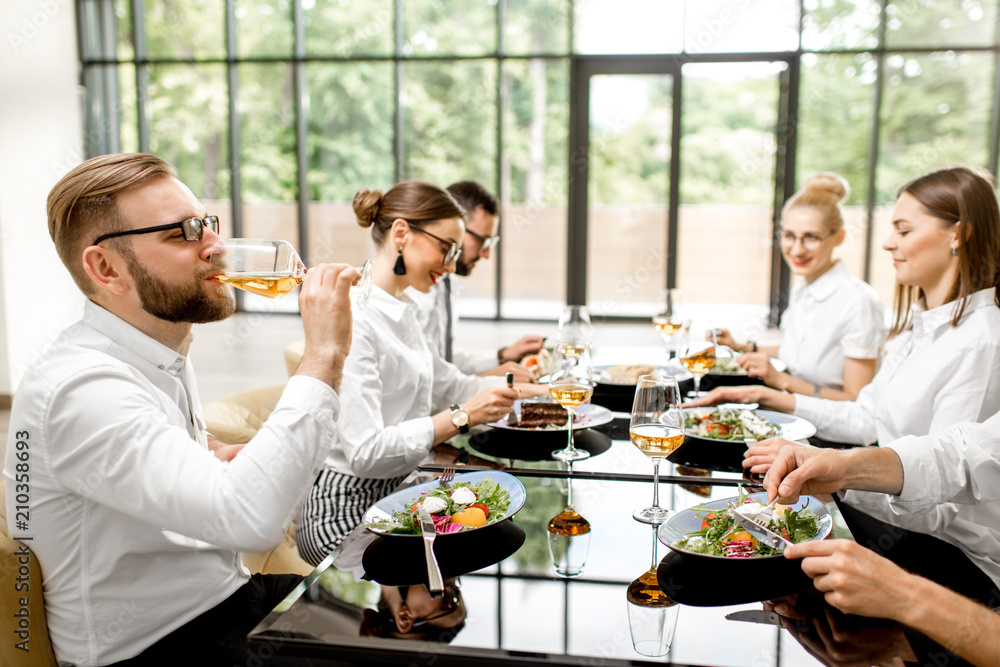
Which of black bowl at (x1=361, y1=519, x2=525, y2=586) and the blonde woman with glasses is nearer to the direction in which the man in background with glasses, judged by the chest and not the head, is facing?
the blonde woman with glasses

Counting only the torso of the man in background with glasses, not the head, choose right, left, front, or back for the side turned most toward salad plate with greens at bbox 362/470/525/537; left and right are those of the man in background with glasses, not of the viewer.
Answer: right

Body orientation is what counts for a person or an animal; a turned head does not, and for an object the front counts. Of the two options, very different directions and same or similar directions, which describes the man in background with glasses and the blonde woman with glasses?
very different directions

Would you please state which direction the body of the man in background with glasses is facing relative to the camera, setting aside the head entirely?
to the viewer's right

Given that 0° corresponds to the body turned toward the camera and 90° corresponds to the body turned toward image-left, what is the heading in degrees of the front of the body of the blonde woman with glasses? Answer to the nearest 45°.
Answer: approximately 45°

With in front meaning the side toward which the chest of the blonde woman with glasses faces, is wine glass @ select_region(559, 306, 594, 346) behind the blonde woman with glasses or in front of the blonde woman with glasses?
in front

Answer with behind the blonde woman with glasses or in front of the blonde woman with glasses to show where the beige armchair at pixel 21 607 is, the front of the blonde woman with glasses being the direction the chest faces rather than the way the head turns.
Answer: in front

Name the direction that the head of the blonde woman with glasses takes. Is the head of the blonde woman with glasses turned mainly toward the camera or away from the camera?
toward the camera

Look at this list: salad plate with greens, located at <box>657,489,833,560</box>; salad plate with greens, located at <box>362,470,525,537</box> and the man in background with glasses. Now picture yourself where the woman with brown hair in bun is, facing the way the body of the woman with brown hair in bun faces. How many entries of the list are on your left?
1
